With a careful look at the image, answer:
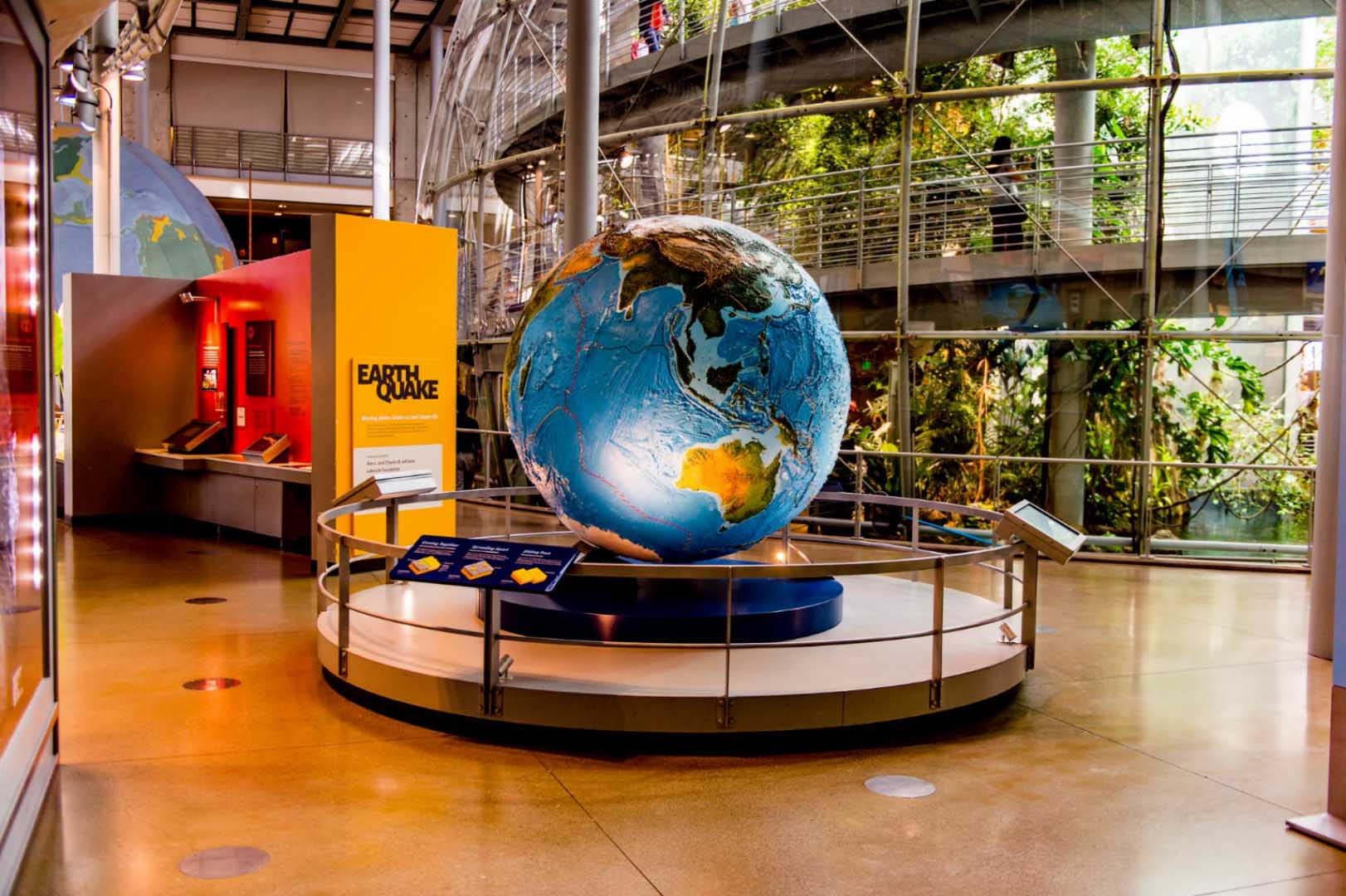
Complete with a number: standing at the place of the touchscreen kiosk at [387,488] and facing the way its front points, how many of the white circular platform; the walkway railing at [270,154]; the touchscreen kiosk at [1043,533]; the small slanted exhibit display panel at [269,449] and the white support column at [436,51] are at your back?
2

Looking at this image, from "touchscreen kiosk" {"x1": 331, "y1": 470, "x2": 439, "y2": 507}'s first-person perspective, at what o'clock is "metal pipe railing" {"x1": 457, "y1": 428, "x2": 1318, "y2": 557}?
The metal pipe railing is roughly at 4 o'clock from the touchscreen kiosk.

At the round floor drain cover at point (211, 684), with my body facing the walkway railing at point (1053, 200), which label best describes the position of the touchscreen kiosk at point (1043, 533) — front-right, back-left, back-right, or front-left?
front-right

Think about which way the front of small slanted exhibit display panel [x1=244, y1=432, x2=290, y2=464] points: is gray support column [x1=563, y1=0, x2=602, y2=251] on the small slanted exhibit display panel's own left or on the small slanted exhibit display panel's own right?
on the small slanted exhibit display panel's own left

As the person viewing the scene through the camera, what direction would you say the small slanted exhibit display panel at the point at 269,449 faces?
facing the viewer and to the left of the viewer

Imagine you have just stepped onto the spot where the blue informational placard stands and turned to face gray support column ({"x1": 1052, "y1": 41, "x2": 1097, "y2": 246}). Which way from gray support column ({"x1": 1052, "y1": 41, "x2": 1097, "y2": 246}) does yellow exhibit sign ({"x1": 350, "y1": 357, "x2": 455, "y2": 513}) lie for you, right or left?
left

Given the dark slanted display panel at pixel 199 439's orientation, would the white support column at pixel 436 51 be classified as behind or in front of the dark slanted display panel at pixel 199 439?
behind

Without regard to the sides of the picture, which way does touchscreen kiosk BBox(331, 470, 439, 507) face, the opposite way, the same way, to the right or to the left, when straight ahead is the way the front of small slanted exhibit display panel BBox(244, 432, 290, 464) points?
to the right

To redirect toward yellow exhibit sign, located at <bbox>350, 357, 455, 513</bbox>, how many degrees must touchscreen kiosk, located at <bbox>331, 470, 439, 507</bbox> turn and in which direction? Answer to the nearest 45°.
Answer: approximately 45° to its right

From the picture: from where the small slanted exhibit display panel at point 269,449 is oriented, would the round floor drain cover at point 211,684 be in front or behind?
in front

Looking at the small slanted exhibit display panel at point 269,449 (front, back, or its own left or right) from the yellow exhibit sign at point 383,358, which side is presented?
left

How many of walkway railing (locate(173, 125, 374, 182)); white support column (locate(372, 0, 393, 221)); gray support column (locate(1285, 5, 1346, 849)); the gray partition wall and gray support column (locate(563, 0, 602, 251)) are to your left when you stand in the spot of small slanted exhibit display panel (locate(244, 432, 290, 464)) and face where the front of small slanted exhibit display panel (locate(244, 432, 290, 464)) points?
2

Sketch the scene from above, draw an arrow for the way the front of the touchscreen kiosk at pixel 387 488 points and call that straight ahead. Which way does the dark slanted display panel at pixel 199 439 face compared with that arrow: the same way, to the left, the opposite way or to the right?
to the left

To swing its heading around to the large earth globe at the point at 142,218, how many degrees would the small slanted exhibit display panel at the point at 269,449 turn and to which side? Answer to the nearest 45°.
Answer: approximately 135° to its right

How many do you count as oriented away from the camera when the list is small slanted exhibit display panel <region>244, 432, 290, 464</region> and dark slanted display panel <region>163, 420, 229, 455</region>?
0

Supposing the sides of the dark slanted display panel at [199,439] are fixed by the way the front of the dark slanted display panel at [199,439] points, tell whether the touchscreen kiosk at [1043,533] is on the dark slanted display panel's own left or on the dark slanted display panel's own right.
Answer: on the dark slanted display panel's own left

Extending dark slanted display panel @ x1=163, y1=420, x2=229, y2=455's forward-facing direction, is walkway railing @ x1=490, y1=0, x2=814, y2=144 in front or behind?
behind

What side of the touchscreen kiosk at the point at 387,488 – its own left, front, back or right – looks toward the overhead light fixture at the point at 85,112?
front

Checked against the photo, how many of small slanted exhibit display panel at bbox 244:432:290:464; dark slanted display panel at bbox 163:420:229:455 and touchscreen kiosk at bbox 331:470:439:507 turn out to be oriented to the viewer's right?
0

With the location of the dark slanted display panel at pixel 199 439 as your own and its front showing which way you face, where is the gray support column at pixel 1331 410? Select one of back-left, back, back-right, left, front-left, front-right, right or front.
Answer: left

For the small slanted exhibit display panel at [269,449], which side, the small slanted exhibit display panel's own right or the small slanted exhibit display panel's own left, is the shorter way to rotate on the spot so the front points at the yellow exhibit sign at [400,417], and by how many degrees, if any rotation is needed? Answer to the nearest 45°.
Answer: approximately 90° to the small slanted exhibit display panel's own left

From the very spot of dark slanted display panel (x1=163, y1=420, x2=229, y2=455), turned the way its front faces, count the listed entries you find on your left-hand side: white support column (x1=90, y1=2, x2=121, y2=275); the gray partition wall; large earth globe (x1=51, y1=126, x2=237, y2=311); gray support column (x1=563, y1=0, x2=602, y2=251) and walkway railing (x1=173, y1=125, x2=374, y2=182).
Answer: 1
